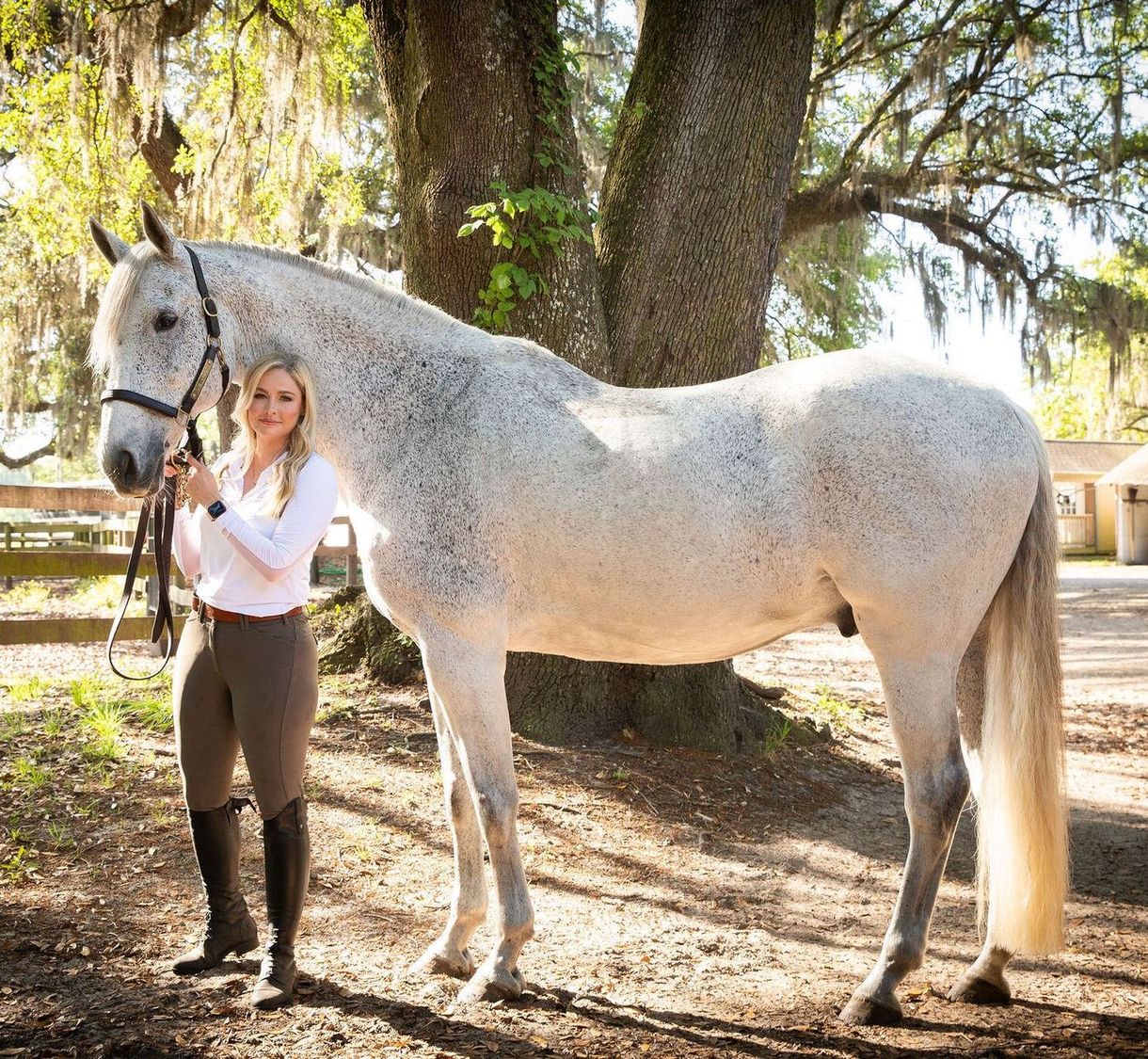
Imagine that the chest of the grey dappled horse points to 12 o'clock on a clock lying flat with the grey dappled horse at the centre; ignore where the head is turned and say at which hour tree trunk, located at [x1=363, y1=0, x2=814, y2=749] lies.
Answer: The tree trunk is roughly at 3 o'clock from the grey dappled horse.

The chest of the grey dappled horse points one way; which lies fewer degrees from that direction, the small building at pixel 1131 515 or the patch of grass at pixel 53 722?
the patch of grass

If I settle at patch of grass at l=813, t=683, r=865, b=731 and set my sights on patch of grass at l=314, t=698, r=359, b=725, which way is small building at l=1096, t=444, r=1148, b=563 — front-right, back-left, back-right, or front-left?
back-right

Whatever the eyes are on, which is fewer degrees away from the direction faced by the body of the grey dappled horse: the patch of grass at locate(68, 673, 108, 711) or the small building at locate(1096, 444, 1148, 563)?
the patch of grass

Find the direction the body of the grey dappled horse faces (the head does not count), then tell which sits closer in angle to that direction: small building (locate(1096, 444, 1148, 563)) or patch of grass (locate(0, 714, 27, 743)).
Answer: the patch of grass

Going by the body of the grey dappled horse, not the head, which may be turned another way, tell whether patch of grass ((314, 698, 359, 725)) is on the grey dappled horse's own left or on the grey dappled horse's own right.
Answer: on the grey dappled horse's own right

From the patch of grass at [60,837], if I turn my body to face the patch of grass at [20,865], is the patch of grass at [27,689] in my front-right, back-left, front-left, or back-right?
back-right

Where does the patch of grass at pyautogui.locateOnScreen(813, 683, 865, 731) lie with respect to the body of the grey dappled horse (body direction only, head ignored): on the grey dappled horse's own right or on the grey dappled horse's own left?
on the grey dappled horse's own right

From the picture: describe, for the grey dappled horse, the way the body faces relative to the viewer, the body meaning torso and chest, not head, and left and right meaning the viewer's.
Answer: facing to the left of the viewer
